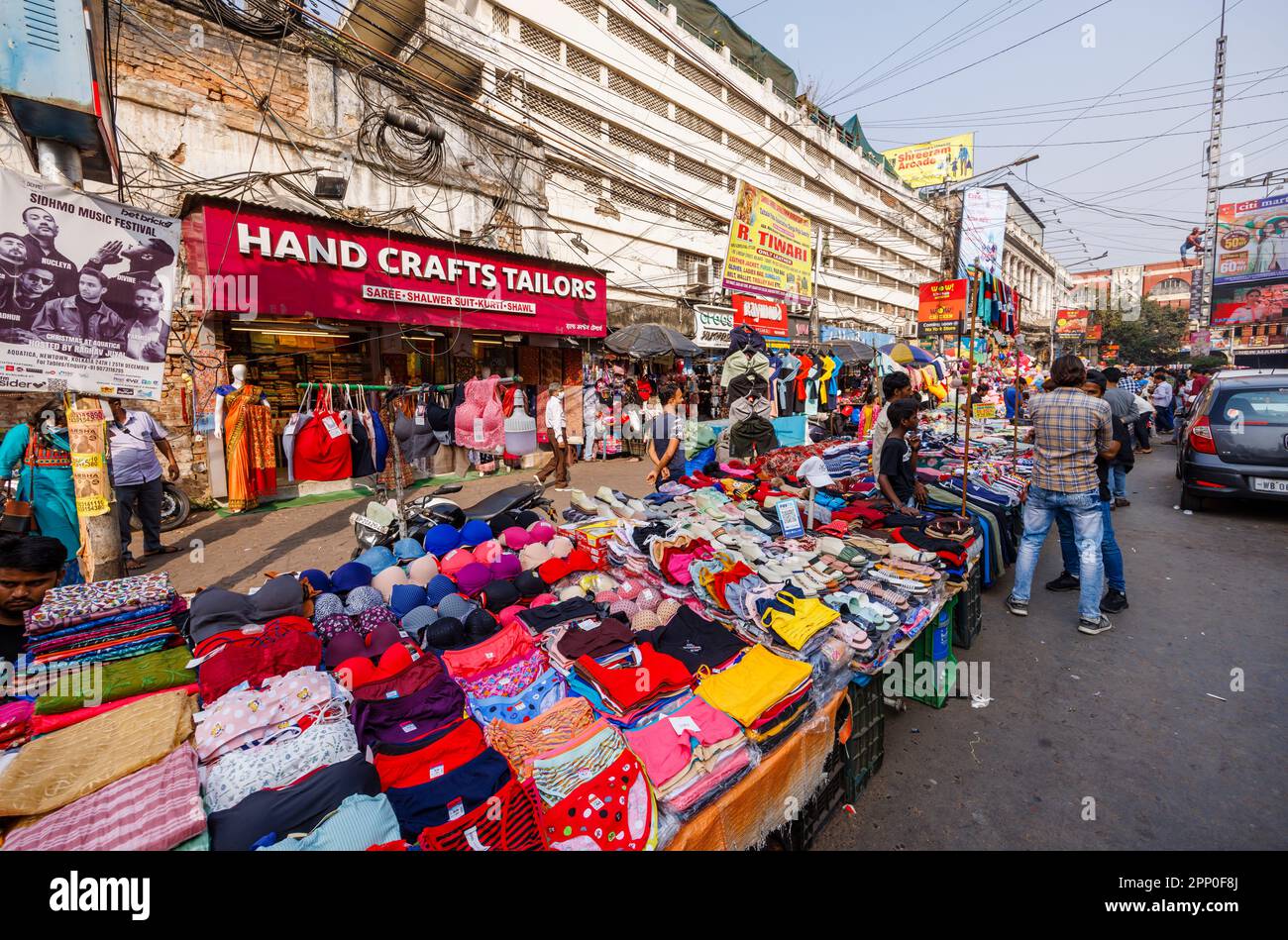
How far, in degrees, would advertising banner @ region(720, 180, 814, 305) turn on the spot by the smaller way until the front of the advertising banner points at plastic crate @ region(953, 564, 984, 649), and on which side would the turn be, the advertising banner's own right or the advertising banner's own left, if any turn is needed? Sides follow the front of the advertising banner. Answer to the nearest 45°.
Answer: approximately 45° to the advertising banner's own right

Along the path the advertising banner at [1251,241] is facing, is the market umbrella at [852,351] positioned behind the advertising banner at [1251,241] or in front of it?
in front

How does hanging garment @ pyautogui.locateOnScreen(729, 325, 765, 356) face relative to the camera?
toward the camera

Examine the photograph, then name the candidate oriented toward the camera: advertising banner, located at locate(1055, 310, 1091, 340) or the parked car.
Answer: the advertising banner

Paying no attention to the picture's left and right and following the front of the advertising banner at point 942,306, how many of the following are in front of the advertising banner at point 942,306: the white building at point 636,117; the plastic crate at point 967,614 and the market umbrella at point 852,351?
1

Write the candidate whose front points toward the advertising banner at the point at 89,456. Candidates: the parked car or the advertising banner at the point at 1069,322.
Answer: the advertising banner at the point at 1069,322

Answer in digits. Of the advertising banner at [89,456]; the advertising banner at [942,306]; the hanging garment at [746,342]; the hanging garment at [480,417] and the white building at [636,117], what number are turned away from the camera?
0

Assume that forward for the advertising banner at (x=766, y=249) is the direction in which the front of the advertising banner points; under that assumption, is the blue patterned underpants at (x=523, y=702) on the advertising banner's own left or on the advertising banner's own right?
on the advertising banner's own right

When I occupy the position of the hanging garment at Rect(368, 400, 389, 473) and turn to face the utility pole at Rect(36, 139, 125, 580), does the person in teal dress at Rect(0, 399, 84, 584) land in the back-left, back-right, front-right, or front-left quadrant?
front-right

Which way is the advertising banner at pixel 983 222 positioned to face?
toward the camera

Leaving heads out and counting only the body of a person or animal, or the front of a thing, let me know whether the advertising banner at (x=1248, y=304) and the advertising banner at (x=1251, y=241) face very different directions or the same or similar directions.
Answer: same or similar directions

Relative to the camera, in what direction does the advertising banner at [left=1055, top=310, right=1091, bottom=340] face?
facing the viewer

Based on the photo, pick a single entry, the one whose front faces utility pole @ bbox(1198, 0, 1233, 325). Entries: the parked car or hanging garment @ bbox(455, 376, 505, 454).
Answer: the parked car

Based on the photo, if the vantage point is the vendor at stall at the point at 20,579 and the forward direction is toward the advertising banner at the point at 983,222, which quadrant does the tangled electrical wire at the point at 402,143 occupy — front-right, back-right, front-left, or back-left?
front-left

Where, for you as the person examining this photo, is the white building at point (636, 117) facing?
facing the viewer and to the right of the viewer

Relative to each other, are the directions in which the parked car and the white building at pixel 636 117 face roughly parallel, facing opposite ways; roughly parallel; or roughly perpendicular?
roughly perpendicular

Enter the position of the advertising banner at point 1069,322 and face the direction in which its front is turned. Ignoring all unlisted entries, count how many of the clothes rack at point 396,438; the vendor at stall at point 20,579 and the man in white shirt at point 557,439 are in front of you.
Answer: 3

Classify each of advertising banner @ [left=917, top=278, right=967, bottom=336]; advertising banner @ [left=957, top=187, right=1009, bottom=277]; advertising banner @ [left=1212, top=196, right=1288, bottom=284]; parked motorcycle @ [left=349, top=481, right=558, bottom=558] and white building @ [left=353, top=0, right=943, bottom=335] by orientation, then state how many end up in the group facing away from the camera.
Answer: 0

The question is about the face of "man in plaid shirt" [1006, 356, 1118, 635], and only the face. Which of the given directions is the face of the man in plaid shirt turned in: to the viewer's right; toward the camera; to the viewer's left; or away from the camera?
away from the camera

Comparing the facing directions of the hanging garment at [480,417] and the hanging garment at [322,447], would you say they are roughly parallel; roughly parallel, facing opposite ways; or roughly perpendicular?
roughly parallel
